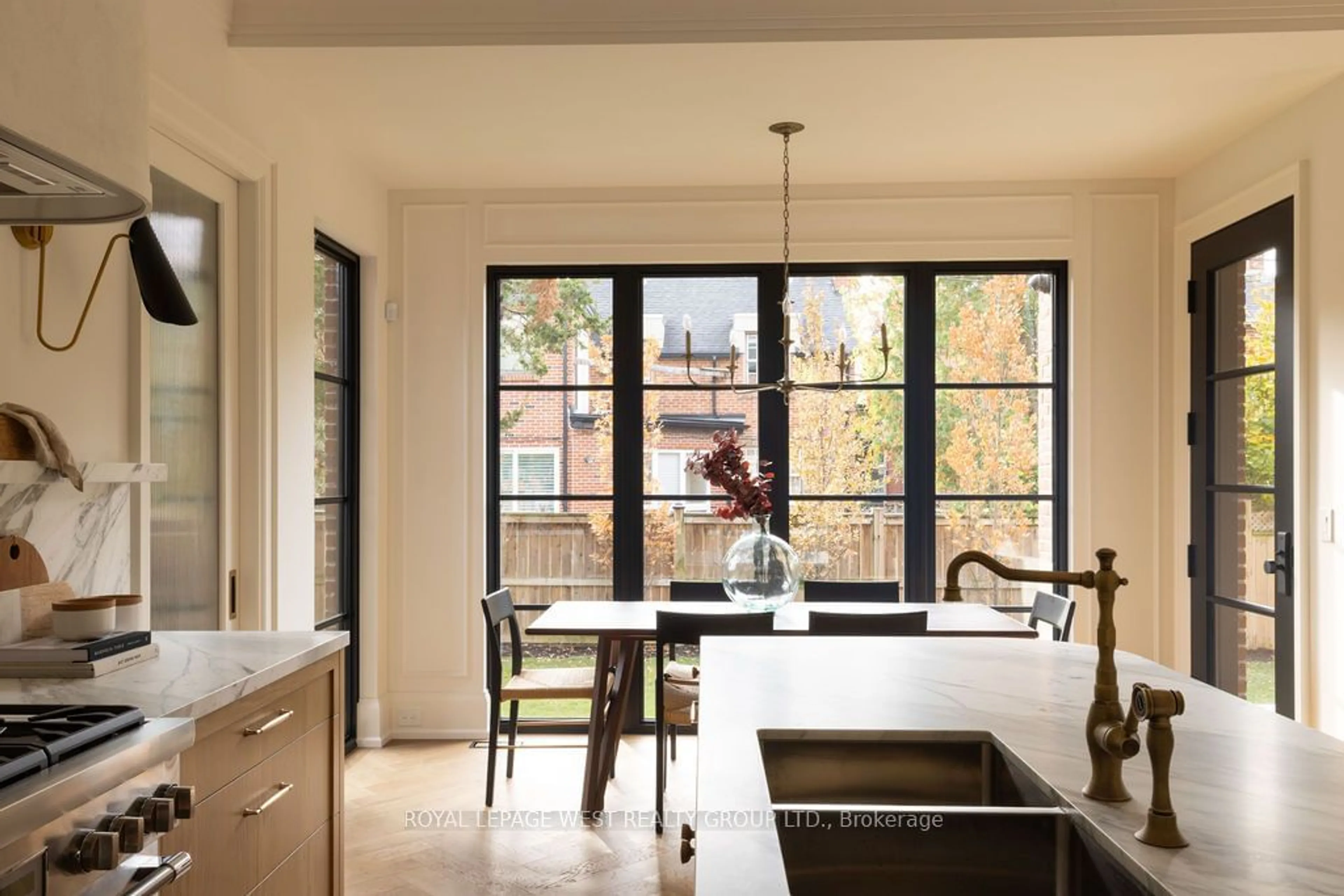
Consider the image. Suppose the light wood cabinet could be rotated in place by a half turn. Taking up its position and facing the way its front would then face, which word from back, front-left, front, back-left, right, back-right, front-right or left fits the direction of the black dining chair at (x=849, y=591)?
right

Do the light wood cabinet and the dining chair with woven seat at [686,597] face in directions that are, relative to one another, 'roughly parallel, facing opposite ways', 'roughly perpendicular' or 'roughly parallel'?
roughly perpendicular

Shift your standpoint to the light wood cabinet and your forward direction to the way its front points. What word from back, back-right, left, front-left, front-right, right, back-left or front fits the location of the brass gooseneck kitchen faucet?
front

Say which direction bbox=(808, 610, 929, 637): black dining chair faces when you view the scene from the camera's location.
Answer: facing away from the viewer

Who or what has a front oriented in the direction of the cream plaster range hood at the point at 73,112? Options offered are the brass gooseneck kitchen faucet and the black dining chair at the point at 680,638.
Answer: the brass gooseneck kitchen faucet

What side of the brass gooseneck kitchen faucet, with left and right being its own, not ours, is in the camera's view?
left

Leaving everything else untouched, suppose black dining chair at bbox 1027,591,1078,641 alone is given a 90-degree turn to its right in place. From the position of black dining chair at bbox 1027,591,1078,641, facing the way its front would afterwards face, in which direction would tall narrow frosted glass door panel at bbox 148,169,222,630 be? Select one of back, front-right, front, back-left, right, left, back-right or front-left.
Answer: back-left

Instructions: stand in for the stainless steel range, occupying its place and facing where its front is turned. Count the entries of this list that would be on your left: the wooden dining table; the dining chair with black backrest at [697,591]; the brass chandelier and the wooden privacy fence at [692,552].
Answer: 4

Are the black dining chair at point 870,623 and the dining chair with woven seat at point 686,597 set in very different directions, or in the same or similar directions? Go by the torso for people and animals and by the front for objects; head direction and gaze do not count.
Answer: very different directions

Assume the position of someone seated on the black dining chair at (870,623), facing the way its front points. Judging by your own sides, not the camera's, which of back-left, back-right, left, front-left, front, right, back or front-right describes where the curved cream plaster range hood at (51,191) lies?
back-left

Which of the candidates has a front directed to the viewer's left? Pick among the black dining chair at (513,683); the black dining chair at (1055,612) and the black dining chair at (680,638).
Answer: the black dining chair at (1055,612)

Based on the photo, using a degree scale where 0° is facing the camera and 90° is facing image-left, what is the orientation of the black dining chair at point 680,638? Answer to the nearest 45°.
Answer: approximately 180°

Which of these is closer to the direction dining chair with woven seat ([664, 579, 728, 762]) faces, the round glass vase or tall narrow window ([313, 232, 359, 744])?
the round glass vase

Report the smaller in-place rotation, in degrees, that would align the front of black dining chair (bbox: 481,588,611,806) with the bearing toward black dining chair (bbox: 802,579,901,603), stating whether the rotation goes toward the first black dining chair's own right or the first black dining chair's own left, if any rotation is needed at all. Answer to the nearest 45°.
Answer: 0° — it already faces it

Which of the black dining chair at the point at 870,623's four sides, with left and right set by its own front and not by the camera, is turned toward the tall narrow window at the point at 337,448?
left
